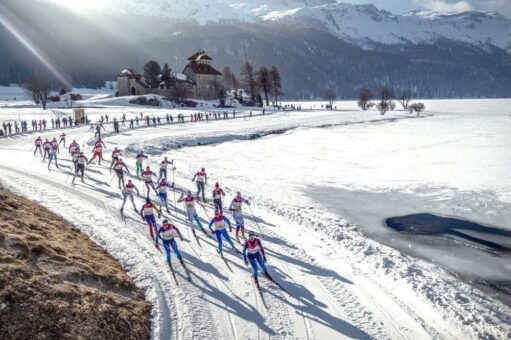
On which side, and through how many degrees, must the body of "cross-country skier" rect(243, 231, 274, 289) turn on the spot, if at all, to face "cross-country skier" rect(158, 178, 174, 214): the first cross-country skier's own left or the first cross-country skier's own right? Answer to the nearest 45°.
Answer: approximately 135° to the first cross-country skier's own right

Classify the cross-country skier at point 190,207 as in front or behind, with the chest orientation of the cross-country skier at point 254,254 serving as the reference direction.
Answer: behind

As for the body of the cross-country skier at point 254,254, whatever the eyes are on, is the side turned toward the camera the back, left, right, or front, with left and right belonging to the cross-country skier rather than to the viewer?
front
